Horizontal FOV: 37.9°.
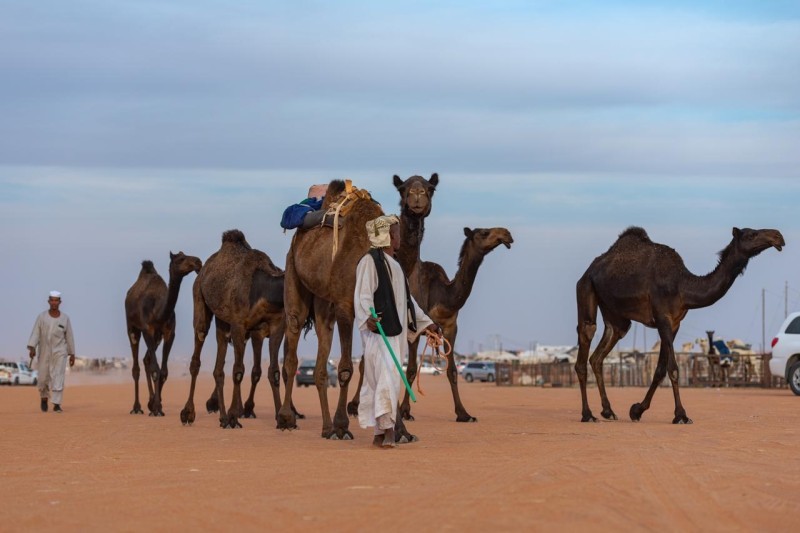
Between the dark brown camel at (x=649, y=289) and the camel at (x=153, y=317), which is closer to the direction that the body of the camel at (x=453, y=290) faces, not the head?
the dark brown camel

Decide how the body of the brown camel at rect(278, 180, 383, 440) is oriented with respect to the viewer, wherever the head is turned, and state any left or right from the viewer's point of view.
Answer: facing the viewer and to the right of the viewer

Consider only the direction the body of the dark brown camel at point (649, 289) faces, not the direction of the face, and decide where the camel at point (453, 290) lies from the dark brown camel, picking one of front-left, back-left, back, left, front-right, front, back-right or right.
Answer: back

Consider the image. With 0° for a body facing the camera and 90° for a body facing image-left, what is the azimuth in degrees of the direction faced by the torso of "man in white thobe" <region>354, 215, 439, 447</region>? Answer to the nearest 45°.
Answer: approximately 315°

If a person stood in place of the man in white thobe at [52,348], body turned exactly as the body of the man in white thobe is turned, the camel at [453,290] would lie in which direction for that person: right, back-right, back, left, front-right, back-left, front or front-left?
front-left

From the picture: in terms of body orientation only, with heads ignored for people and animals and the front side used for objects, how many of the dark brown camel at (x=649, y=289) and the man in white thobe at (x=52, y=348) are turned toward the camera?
1

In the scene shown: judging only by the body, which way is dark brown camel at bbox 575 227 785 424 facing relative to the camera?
to the viewer's right

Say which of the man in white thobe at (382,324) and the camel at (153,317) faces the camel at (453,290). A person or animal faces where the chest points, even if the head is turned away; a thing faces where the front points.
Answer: the camel at (153,317)

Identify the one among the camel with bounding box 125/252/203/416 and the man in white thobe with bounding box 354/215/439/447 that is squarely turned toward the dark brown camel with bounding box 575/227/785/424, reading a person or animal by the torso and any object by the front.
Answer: the camel

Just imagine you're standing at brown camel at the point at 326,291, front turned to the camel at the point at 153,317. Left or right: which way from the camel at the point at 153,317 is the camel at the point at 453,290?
right
